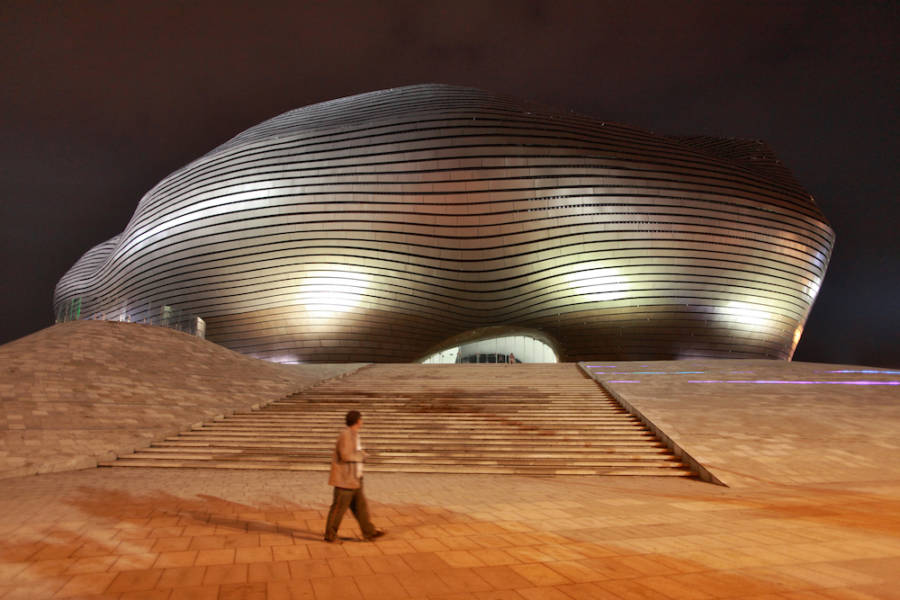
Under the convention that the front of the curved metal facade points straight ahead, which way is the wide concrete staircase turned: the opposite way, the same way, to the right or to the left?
the same way

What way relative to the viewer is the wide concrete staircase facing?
toward the camera

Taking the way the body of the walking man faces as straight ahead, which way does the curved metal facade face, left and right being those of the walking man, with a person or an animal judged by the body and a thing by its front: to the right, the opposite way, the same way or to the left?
to the right

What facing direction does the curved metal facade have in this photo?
toward the camera

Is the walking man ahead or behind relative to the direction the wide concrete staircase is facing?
ahead

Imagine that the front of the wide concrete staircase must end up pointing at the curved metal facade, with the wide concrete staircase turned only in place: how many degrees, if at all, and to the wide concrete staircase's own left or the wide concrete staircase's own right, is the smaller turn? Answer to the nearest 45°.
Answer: approximately 180°

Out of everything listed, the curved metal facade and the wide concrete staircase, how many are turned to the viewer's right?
0

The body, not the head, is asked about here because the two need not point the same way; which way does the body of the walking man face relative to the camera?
to the viewer's right

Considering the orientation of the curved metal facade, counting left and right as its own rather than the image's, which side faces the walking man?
front

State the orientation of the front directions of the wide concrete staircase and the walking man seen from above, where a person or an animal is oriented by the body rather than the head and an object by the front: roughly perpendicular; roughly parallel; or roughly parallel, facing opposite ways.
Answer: roughly perpendicular

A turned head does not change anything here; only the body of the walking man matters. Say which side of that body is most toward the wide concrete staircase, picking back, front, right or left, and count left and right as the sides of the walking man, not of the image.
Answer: left

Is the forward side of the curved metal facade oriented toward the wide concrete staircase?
yes

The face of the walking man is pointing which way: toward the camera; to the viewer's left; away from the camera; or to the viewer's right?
to the viewer's right

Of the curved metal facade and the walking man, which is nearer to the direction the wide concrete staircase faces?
the walking man

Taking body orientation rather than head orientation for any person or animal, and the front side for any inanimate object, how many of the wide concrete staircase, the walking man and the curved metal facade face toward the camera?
2

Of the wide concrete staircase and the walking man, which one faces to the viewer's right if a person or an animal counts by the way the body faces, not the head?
the walking man
